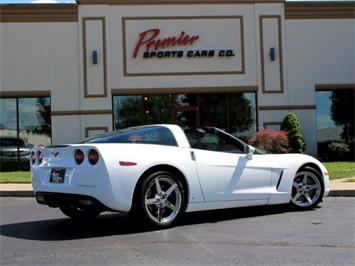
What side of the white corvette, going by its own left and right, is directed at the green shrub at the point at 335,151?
front

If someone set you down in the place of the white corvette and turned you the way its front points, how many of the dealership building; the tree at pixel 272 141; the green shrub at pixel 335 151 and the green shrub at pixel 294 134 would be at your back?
0

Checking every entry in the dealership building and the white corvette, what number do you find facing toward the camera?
1

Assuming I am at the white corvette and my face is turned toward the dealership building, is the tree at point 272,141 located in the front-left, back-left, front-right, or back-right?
front-right

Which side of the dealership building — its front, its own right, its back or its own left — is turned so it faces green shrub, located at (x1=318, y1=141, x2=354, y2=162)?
left

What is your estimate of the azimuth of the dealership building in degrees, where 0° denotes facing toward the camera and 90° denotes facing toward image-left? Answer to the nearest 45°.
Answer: approximately 0°

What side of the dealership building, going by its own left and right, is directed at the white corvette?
front

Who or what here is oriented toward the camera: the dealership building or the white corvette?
the dealership building

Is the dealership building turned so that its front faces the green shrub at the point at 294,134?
no

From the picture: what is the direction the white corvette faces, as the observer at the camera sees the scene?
facing away from the viewer and to the right of the viewer

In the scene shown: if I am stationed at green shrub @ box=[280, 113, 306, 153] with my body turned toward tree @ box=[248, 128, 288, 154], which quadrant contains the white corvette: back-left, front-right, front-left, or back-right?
front-left

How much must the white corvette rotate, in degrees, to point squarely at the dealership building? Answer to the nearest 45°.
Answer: approximately 45° to its left

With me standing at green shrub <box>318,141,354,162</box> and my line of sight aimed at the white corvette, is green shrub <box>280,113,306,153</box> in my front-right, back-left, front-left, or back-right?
front-right
